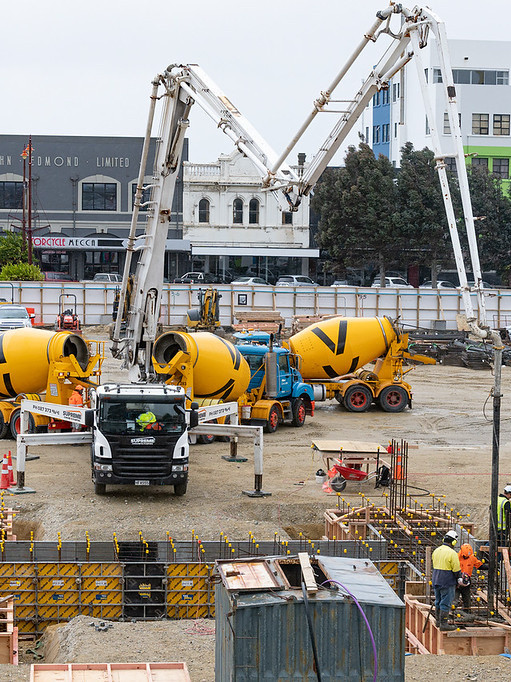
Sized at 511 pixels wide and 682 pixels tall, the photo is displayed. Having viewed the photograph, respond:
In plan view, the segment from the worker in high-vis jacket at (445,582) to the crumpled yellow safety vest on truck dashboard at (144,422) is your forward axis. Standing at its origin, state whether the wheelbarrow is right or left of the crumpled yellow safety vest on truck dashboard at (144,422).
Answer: right

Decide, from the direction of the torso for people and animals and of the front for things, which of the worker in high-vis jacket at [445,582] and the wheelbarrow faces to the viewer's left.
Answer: the wheelbarrow

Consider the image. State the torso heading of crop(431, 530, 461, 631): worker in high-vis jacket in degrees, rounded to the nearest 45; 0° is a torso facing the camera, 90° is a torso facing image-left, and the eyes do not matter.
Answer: approximately 225°

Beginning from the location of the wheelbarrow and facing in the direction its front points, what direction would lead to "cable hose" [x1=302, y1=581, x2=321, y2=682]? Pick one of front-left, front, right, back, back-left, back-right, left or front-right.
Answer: left

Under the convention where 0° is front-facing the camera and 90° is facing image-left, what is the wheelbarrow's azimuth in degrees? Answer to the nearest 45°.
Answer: approximately 90°

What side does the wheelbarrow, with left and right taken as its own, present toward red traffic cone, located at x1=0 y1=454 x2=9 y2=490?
front

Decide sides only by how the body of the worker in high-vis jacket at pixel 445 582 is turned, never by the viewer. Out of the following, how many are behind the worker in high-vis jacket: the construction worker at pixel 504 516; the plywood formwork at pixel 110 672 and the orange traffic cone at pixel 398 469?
1

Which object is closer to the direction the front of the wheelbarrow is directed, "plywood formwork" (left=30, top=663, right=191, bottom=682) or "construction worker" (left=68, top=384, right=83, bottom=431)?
the construction worker

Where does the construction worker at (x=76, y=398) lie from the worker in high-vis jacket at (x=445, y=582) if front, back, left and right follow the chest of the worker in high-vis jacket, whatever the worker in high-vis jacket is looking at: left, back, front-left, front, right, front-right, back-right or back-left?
left

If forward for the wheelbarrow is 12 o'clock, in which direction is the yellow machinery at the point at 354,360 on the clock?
The yellow machinery is roughly at 3 o'clock from the wheelbarrow.
